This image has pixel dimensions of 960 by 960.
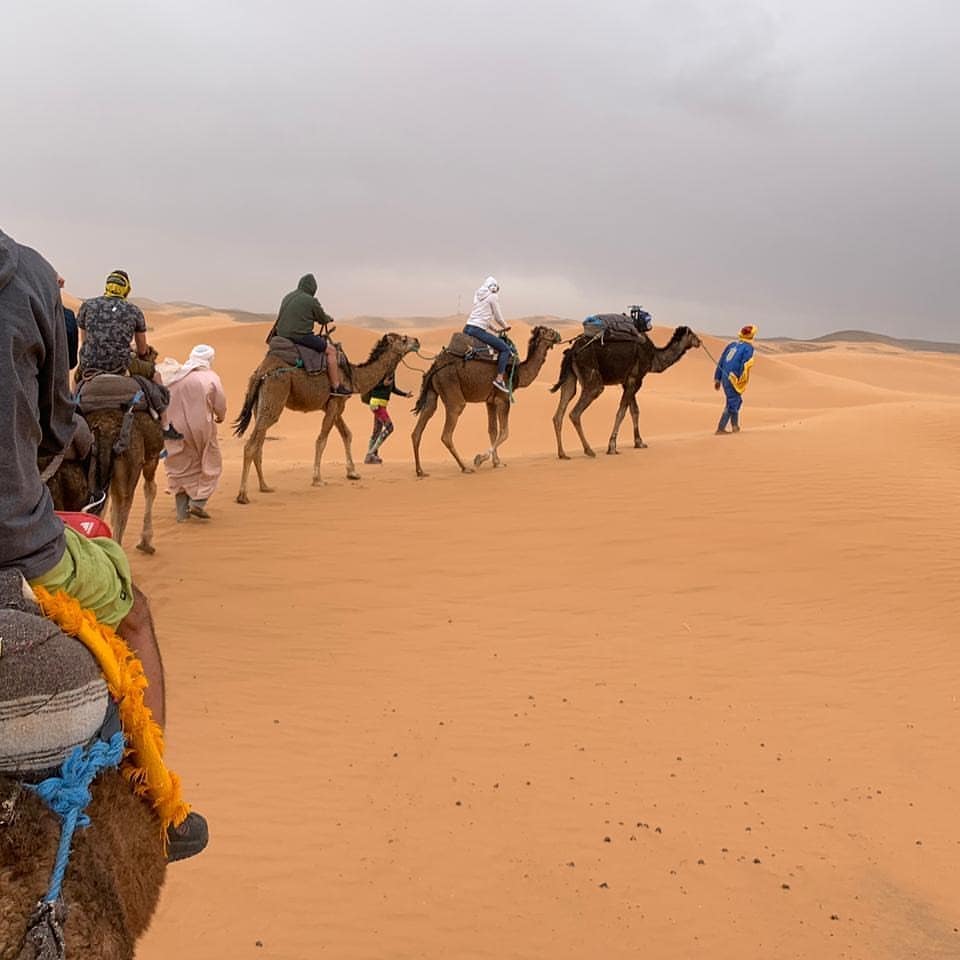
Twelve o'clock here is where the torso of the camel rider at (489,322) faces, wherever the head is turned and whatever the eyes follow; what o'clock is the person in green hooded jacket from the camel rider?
The person in green hooded jacket is roughly at 5 o'clock from the camel rider.

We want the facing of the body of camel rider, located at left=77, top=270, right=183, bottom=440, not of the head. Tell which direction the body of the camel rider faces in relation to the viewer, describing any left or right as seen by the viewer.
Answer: facing away from the viewer

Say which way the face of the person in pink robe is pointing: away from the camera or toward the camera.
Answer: away from the camera

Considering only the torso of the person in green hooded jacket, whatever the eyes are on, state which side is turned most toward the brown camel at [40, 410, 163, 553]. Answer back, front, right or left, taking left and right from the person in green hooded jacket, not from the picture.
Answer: back

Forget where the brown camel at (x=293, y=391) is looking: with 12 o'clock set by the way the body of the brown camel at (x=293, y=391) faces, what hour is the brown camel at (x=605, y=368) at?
the brown camel at (x=605, y=368) is roughly at 1 o'clock from the brown camel at (x=293, y=391).

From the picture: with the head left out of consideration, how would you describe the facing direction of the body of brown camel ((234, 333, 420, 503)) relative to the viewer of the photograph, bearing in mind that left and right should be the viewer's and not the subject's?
facing away from the viewer and to the right of the viewer

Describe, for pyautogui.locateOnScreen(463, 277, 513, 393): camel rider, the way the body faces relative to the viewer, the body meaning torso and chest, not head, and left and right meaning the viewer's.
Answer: facing to the right of the viewer

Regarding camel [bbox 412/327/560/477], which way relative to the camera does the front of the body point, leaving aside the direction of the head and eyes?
to the viewer's right

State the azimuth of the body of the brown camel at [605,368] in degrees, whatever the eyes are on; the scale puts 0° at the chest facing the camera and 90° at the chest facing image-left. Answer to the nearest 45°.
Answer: approximately 270°

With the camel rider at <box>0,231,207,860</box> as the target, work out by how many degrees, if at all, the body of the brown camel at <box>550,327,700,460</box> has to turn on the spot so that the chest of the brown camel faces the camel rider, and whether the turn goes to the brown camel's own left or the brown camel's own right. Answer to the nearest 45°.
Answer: approximately 90° to the brown camel's own right

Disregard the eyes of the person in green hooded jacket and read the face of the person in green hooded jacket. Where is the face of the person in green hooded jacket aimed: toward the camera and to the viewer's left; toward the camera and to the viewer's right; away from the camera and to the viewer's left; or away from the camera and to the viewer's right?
away from the camera and to the viewer's right

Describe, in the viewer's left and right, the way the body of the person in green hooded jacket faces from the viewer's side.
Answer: facing away from the viewer and to the right of the viewer

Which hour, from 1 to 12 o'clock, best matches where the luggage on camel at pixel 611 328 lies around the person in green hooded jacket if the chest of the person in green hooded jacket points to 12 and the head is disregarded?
The luggage on camel is roughly at 1 o'clock from the person in green hooded jacket.
